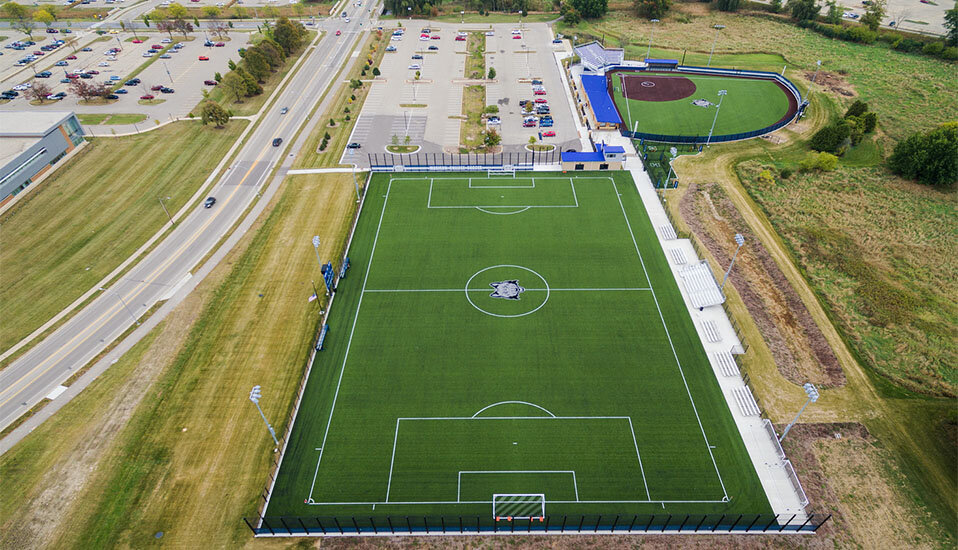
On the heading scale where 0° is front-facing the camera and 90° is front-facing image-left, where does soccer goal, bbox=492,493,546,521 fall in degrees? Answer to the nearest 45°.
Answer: approximately 180°
